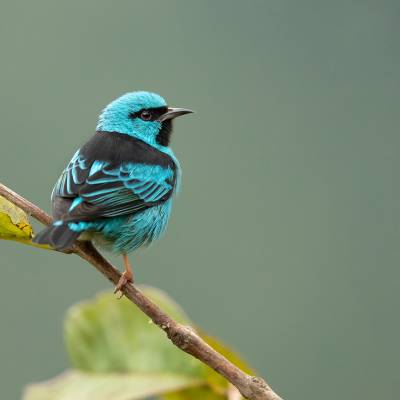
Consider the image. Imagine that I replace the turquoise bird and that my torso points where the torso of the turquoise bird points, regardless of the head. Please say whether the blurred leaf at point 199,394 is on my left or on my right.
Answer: on my right

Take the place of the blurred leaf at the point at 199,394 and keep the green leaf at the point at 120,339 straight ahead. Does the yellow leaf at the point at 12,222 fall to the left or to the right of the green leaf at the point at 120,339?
left

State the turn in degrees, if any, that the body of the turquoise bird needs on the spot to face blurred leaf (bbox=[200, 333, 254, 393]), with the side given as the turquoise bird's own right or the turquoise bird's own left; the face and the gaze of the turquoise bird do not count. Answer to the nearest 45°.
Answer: approximately 90° to the turquoise bird's own right

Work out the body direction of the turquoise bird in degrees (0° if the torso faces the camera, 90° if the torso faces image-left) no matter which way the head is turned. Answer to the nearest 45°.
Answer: approximately 225°

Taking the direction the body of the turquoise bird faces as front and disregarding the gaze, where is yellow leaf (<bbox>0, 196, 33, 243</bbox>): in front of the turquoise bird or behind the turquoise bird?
behind
